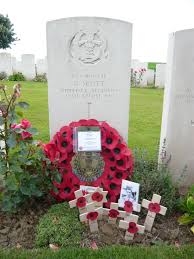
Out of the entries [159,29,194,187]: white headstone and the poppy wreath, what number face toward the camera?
2

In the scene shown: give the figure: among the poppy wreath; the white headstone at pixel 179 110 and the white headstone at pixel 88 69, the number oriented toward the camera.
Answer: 3

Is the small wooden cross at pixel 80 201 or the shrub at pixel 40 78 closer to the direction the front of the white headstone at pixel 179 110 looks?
the small wooden cross

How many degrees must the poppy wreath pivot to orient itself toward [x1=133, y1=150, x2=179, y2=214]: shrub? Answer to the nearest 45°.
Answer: approximately 90° to its left

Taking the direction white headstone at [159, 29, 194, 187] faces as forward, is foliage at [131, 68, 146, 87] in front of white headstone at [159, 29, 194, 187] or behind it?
behind

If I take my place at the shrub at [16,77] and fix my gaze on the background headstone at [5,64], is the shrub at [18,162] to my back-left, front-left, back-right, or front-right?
back-left

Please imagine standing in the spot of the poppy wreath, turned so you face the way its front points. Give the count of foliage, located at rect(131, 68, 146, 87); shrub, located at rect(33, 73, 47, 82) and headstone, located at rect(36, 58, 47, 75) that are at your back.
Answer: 3

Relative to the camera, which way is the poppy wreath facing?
toward the camera

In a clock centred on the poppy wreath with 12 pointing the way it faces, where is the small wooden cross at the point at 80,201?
The small wooden cross is roughly at 1 o'clock from the poppy wreath.

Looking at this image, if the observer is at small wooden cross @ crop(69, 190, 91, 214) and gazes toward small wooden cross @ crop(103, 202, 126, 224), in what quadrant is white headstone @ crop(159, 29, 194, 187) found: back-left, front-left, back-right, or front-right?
front-left

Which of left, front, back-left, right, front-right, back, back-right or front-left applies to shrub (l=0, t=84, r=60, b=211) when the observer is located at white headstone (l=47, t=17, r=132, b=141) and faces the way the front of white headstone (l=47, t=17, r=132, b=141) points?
front-right
